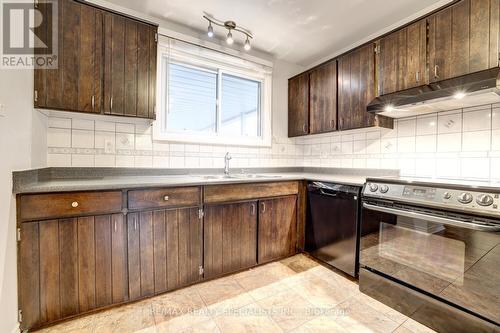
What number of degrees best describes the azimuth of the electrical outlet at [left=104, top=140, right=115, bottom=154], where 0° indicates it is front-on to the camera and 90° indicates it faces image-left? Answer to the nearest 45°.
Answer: approximately 0°

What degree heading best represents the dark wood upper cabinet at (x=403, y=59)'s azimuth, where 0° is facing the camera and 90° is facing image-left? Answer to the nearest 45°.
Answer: approximately 45°

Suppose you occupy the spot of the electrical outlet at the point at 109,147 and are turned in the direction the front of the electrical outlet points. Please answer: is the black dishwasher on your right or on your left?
on your left

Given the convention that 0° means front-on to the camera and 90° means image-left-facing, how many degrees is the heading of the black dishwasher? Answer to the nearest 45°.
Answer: approximately 45°
